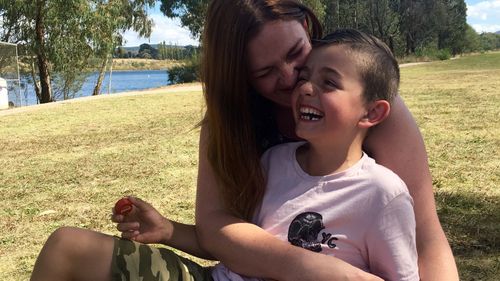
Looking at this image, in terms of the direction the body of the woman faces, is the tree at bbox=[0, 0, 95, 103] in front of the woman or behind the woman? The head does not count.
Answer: behind

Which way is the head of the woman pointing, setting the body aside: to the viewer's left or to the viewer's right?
to the viewer's right

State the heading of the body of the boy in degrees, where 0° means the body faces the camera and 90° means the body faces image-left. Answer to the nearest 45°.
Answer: approximately 45°

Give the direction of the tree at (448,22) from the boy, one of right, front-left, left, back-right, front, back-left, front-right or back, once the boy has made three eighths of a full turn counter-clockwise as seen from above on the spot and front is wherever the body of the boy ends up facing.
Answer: left

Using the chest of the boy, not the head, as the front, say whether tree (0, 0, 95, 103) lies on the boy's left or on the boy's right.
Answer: on the boy's right

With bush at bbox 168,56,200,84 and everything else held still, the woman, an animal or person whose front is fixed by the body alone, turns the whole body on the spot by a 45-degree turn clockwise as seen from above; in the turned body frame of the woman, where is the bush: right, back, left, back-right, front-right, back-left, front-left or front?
back
